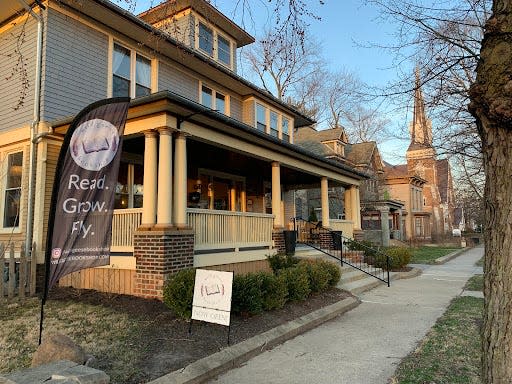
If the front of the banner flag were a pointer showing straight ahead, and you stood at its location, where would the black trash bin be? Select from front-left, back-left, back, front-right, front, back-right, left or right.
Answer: back-left

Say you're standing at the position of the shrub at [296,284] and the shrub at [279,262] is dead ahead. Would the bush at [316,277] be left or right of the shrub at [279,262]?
right

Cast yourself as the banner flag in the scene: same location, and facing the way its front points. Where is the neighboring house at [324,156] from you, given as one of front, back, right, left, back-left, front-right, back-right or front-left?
back-left

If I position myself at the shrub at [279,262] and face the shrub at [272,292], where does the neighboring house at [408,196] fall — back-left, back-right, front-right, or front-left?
back-left

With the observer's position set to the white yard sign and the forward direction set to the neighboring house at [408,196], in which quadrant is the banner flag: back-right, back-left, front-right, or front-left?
back-left

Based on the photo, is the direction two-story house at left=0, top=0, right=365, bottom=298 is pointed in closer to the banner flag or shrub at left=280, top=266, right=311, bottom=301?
the shrub

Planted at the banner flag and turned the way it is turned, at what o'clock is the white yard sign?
The white yard sign is roughly at 9 o'clock from the banner flag.

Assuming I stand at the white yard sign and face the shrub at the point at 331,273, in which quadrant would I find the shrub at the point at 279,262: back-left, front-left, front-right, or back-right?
front-left

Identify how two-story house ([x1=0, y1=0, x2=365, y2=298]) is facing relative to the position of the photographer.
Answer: facing the viewer and to the right of the viewer

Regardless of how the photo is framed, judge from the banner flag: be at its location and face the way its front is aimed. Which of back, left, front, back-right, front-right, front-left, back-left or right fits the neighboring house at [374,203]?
back-left

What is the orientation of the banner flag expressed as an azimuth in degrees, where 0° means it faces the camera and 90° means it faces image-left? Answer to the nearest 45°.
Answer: approximately 0°

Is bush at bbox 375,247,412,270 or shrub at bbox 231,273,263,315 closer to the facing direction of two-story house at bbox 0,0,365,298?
the shrub

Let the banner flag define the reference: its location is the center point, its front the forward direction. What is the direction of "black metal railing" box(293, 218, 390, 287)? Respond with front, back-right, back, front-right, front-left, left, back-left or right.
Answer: back-left

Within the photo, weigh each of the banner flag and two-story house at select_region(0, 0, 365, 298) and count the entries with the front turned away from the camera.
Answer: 0

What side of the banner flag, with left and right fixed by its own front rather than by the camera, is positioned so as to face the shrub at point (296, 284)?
left

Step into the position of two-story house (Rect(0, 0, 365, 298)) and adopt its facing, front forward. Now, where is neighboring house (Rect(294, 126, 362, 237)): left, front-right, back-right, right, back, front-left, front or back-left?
left

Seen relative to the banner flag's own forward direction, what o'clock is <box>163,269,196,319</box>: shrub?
The shrub is roughly at 8 o'clock from the banner flag.

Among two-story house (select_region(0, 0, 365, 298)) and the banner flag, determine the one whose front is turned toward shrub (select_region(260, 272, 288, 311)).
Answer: the two-story house
